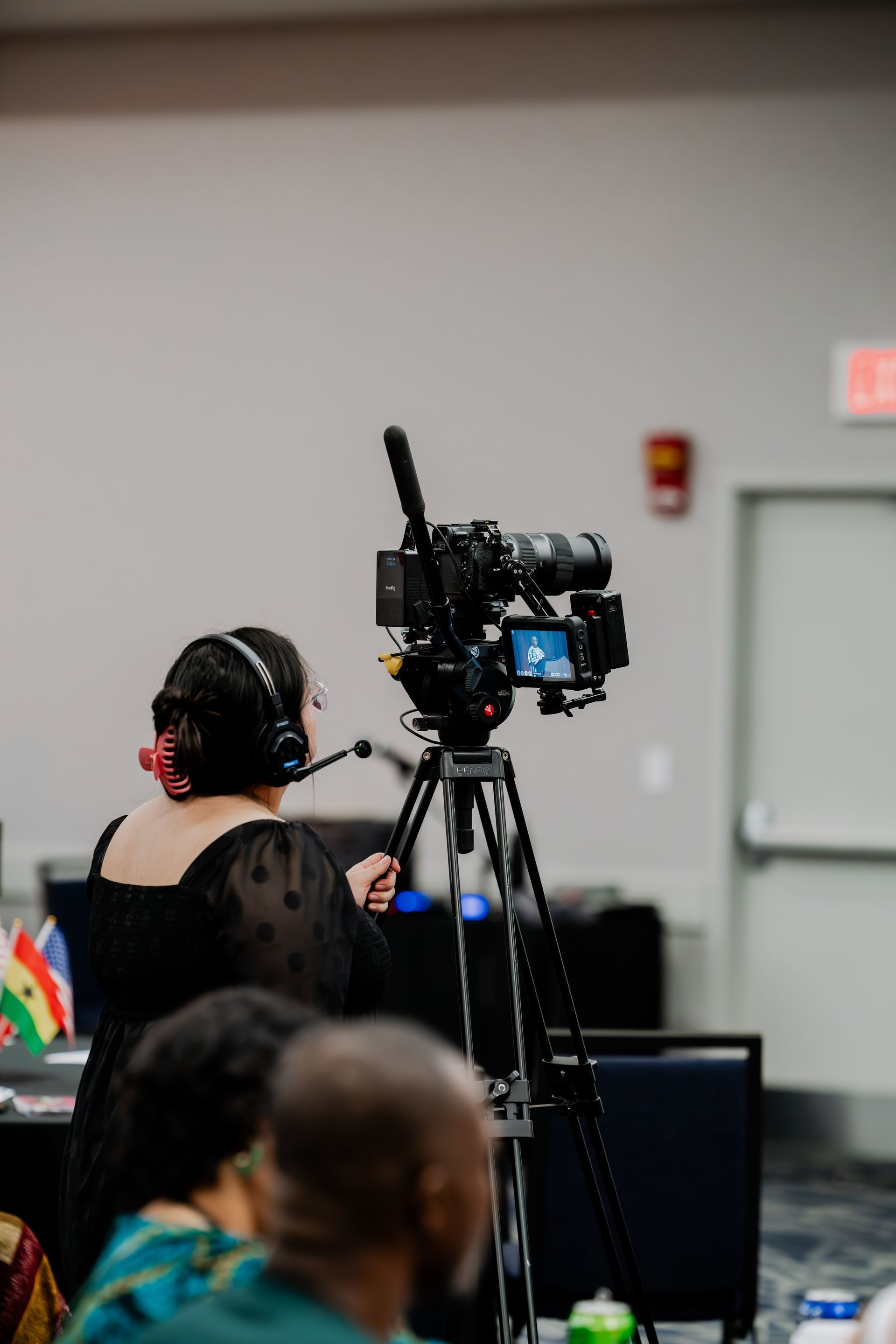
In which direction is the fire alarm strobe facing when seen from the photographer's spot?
facing the viewer

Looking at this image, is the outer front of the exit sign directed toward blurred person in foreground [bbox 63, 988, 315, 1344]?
yes

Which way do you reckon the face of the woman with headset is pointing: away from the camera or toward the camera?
away from the camera

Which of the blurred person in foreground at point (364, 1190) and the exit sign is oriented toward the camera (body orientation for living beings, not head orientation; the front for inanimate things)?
the exit sign

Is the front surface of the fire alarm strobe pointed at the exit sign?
no

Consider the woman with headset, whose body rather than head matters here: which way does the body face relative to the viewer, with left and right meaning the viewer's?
facing away from the viewer and to the right of the viewer

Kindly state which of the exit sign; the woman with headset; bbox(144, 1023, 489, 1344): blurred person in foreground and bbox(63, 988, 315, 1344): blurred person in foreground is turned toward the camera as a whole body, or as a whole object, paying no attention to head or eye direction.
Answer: the exit sign

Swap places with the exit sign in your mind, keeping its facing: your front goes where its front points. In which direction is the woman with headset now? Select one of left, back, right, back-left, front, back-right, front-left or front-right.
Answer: front

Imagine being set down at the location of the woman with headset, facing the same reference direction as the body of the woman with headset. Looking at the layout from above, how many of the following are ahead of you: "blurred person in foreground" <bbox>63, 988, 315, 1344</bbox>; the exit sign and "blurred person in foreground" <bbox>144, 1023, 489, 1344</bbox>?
1

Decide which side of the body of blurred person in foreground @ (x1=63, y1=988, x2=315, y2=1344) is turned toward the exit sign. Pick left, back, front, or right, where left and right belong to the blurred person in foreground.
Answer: front

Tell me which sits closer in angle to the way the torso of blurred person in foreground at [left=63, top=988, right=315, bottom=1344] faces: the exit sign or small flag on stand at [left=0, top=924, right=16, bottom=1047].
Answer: the exit sign

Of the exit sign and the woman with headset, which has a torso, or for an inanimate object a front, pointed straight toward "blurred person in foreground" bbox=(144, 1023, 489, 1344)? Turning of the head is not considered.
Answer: the exit sign

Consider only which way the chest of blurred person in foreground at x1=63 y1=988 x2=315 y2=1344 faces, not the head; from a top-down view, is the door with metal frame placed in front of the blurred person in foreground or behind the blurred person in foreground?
in front

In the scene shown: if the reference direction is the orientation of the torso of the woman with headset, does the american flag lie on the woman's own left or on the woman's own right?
on the woman's own left

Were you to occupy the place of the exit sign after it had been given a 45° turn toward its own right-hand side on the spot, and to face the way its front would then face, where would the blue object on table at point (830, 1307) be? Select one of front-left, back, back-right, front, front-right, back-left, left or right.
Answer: front-left

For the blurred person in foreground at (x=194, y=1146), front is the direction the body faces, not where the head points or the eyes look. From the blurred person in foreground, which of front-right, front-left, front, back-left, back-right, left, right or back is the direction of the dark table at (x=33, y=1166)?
front-left

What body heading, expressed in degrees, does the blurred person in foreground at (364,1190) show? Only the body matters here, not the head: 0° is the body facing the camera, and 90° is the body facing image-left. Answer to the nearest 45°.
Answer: approximately 225°

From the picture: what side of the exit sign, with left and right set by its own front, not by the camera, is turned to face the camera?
front
